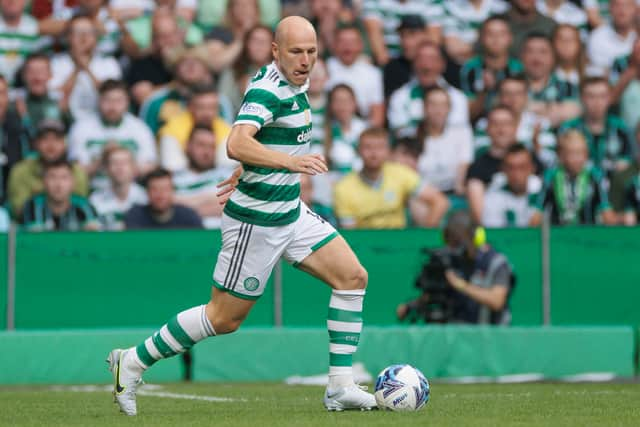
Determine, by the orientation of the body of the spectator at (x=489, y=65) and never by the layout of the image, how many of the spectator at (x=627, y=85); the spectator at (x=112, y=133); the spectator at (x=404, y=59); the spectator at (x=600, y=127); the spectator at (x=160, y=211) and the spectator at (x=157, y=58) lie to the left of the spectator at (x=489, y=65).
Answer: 2

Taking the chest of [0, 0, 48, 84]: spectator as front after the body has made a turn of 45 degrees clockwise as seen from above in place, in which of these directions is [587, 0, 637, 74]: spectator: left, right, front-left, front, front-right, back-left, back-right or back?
back-left

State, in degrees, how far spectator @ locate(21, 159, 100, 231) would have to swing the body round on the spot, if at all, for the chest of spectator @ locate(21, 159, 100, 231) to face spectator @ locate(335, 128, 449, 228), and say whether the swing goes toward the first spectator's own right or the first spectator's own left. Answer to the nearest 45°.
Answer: approximately 90° to the first spectator's own left

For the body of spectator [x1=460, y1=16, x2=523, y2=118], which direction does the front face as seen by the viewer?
toward the camera

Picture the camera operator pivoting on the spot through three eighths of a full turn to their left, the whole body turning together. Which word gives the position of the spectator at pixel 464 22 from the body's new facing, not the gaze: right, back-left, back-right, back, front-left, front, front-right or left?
left

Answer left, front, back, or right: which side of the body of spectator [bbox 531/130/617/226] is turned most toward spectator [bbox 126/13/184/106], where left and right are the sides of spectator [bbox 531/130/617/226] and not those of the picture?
right

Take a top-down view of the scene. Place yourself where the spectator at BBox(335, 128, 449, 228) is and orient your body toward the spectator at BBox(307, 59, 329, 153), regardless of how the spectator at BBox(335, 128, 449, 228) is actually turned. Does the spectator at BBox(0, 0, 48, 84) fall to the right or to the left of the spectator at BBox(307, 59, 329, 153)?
left

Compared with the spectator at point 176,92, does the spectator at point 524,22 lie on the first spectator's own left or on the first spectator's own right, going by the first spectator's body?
on the first spectator's own left

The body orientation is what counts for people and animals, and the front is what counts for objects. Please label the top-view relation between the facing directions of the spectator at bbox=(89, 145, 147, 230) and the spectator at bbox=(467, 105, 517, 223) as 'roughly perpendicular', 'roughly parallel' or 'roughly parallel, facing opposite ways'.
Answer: roughly parallel

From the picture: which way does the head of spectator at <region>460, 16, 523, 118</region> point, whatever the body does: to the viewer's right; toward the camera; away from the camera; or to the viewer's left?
toward the camera

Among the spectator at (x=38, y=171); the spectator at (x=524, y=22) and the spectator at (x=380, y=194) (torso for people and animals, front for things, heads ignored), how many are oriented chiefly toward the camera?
3

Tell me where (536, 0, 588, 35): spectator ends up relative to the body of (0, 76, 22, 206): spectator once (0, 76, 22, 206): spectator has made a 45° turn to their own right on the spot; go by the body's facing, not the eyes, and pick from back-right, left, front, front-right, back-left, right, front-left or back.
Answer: back-left

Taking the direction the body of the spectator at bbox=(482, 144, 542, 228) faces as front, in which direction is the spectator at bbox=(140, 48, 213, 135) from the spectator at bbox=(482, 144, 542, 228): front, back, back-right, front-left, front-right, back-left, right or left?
right

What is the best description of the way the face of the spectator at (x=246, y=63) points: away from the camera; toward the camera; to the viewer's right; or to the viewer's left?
toward the camera

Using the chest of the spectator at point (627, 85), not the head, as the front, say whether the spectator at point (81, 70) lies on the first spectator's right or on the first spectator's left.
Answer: on the first spectator's right

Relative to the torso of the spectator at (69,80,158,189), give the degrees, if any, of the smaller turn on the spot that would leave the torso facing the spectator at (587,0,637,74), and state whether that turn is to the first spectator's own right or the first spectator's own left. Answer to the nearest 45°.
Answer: approximately 90° to the first spectator's own left

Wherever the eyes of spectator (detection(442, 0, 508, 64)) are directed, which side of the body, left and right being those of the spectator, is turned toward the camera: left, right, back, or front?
front

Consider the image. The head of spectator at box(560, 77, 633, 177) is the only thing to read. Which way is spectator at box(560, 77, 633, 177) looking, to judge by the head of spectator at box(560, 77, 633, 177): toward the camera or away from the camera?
toward the camera
